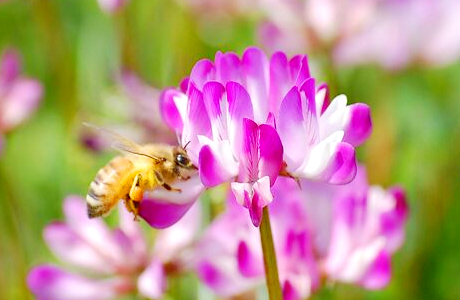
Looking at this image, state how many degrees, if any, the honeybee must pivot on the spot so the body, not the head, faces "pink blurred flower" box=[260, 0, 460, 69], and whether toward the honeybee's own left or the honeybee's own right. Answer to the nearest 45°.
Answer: approximately 45° to the honeybee's own left

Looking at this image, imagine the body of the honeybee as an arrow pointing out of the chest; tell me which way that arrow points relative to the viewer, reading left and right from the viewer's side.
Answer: facing to the right of the viewer
